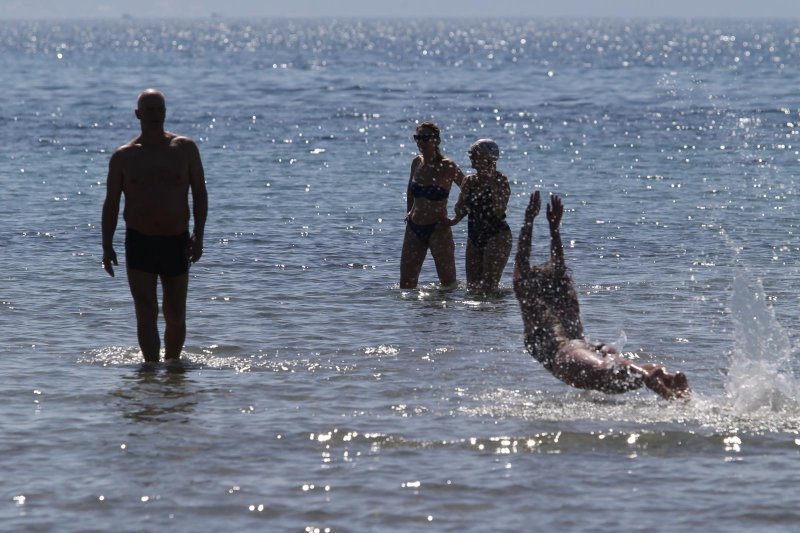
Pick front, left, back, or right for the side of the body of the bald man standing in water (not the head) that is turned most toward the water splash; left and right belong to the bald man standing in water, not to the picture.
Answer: left

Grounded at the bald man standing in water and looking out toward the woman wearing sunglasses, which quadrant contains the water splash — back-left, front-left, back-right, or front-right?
front-right

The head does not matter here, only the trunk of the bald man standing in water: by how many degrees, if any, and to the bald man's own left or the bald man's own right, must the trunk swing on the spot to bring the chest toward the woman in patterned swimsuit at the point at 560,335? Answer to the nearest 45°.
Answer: approximately 45° to the bald man's own left

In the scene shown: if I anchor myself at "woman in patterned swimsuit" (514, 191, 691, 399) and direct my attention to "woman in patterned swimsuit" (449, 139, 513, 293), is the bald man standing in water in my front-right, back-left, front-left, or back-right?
front-left

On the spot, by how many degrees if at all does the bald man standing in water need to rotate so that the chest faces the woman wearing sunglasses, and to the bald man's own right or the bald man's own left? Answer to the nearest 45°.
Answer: approximately 135° to the bald man's own left

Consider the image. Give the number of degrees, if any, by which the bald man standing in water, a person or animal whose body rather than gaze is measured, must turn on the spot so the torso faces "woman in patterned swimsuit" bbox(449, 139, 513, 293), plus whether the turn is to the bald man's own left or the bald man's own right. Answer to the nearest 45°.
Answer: approximately 135° to the bald man's own left

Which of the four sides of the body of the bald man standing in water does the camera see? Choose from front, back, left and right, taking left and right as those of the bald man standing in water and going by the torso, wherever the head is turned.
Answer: front
